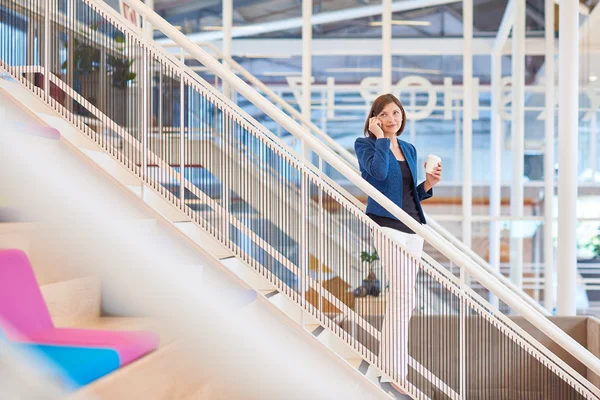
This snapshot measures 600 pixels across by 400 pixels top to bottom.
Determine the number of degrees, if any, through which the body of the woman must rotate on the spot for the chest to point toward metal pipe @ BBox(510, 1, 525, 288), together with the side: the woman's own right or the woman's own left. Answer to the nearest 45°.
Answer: approximately 135° to the woman's own left

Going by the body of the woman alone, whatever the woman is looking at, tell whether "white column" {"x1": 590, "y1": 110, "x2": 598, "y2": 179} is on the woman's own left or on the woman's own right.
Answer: on the woman's own left

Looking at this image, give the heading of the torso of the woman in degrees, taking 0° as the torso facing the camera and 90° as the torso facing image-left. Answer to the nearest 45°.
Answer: approximately 315°

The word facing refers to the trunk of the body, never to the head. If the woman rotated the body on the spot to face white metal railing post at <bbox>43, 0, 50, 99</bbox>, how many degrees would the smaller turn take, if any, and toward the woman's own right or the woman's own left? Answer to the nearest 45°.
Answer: approximately 135° to the woman's own right

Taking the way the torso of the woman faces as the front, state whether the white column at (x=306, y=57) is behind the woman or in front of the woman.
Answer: behind

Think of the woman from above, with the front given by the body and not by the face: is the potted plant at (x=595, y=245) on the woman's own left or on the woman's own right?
on the woman's own left

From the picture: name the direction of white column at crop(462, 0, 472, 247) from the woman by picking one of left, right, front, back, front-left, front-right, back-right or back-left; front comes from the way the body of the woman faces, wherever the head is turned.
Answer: back-left
